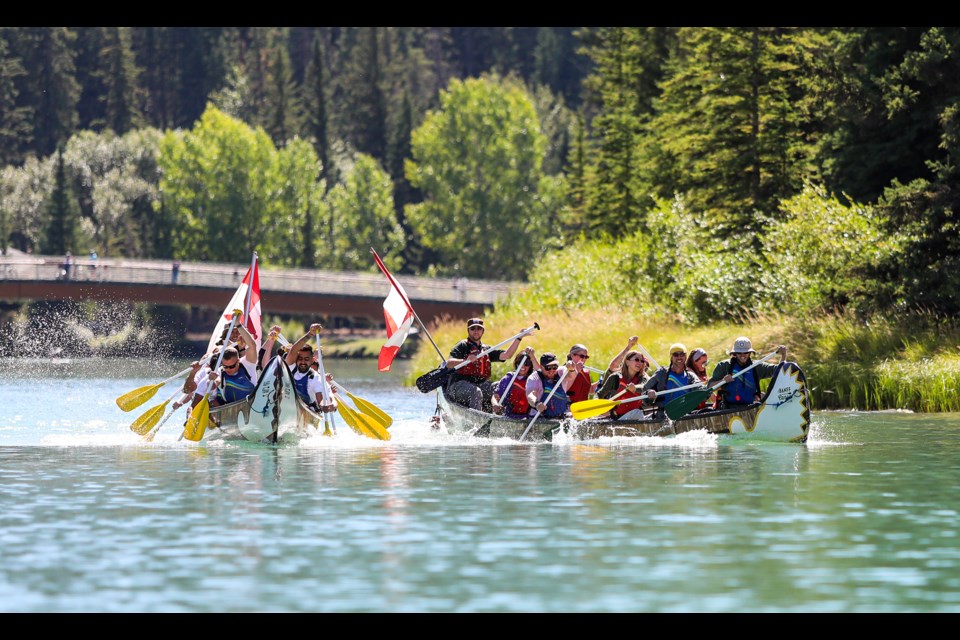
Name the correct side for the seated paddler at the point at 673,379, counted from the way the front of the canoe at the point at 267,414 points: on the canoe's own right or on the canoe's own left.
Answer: on the canoe's own left

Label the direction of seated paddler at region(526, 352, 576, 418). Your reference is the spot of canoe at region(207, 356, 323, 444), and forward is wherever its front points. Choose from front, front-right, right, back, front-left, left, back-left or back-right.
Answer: left
